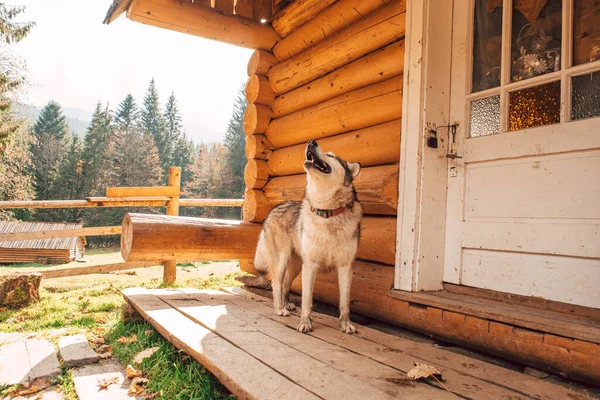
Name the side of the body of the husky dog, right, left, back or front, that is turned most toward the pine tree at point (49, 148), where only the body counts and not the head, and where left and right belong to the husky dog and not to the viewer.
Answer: back

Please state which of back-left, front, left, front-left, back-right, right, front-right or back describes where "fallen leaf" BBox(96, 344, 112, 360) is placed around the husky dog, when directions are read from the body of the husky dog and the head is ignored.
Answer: back-right

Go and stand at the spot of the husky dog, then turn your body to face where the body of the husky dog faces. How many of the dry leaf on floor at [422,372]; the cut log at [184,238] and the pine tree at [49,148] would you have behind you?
2

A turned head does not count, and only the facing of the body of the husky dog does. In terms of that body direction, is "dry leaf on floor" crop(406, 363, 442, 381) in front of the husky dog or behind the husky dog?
in front

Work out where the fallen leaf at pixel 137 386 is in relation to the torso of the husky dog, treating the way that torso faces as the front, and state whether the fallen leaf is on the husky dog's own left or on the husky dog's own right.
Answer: on the husky dog's own right

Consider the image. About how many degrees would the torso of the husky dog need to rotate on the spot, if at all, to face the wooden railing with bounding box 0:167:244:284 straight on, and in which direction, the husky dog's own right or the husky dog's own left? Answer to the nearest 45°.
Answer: approximately 180°

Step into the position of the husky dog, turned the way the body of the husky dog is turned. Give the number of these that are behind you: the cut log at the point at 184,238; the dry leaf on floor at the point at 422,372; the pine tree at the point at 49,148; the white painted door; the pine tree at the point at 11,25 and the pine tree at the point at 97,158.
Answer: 4

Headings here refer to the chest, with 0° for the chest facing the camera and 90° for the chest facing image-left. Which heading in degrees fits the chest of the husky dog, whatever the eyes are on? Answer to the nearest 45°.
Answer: approximately 315°

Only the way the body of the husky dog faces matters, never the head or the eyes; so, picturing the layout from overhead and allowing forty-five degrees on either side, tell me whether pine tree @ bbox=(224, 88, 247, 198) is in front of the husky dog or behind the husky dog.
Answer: behind

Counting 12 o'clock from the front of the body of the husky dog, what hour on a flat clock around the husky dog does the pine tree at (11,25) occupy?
The pine tree is roughly at 6 o'clock from the husky dog.
